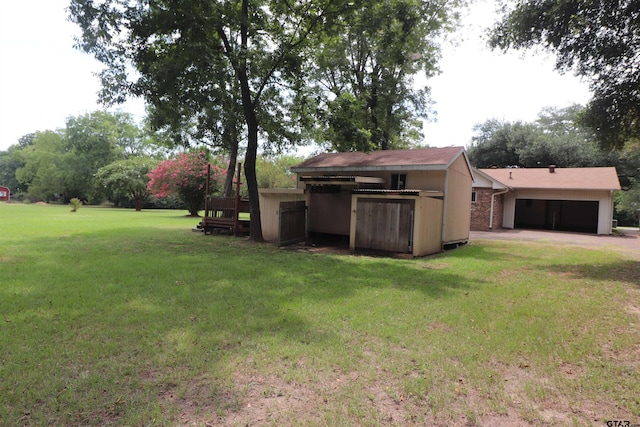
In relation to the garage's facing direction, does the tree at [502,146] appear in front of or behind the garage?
behind

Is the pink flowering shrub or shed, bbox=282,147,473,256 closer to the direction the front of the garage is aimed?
the shed

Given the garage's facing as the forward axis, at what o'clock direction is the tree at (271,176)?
The tree is roughly at 3 o'clock from the garage.

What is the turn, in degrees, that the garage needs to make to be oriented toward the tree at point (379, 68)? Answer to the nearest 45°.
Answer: approximately 45° to its right

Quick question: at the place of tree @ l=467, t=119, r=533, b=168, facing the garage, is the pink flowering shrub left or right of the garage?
right

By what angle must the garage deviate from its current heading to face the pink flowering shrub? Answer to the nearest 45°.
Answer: approximately 90° to its right

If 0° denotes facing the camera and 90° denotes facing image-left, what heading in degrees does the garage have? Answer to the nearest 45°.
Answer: approximately 0°

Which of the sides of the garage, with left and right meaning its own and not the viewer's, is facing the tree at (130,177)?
right

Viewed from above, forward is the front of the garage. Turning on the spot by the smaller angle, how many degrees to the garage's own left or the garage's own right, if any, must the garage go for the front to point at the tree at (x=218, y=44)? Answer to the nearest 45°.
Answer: approximately 45° to the garage's own right
